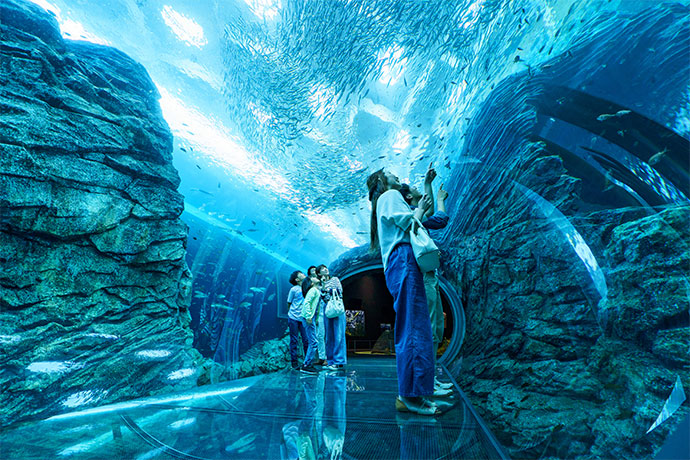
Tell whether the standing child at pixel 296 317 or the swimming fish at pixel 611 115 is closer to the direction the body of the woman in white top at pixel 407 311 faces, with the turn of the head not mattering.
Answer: the swimming fish

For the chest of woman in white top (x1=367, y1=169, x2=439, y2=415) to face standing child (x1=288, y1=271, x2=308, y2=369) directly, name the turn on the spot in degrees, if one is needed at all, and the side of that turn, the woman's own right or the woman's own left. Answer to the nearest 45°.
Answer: approximately 135° to the woman's own left

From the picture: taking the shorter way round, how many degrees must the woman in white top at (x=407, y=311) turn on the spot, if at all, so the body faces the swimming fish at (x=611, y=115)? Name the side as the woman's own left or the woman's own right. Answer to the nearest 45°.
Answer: approximately 45° to the woman's own left

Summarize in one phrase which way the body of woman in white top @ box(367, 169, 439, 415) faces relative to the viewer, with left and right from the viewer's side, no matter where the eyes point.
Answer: facing to the right of the viewer

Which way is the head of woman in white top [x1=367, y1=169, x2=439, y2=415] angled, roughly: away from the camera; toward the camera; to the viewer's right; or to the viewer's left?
to the viewer's right
